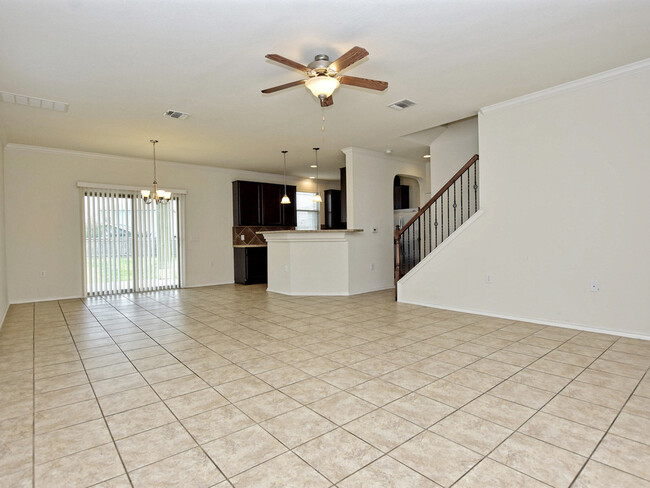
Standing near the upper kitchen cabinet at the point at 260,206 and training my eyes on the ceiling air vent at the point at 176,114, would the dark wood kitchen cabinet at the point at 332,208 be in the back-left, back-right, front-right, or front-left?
back-left

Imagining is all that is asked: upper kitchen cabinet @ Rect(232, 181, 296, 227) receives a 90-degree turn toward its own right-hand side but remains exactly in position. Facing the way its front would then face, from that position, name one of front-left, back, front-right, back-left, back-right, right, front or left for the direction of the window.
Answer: back

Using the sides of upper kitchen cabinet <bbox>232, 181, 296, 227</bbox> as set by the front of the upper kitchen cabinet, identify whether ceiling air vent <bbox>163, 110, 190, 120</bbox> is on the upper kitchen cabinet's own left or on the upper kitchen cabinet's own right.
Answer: on the upper kitchen cabinet's own right

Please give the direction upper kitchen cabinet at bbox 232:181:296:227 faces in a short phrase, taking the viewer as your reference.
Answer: facing the viewer and to the right of the viewer

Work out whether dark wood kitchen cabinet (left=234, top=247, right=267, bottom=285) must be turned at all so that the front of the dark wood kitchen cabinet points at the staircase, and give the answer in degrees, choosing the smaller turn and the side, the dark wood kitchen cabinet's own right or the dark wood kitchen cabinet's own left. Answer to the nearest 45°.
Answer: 0° — it already faces it

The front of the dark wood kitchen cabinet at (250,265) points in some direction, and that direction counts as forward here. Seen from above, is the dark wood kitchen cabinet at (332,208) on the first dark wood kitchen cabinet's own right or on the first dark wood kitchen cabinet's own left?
on the first dark wood kitchen cabinet's own left

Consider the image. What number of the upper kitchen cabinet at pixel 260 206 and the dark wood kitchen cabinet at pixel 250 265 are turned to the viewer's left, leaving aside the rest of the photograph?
0

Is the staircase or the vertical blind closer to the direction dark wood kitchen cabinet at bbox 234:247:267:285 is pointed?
the staircase

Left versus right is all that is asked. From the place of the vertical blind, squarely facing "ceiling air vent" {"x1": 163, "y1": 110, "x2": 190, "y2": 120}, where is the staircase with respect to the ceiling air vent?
left
